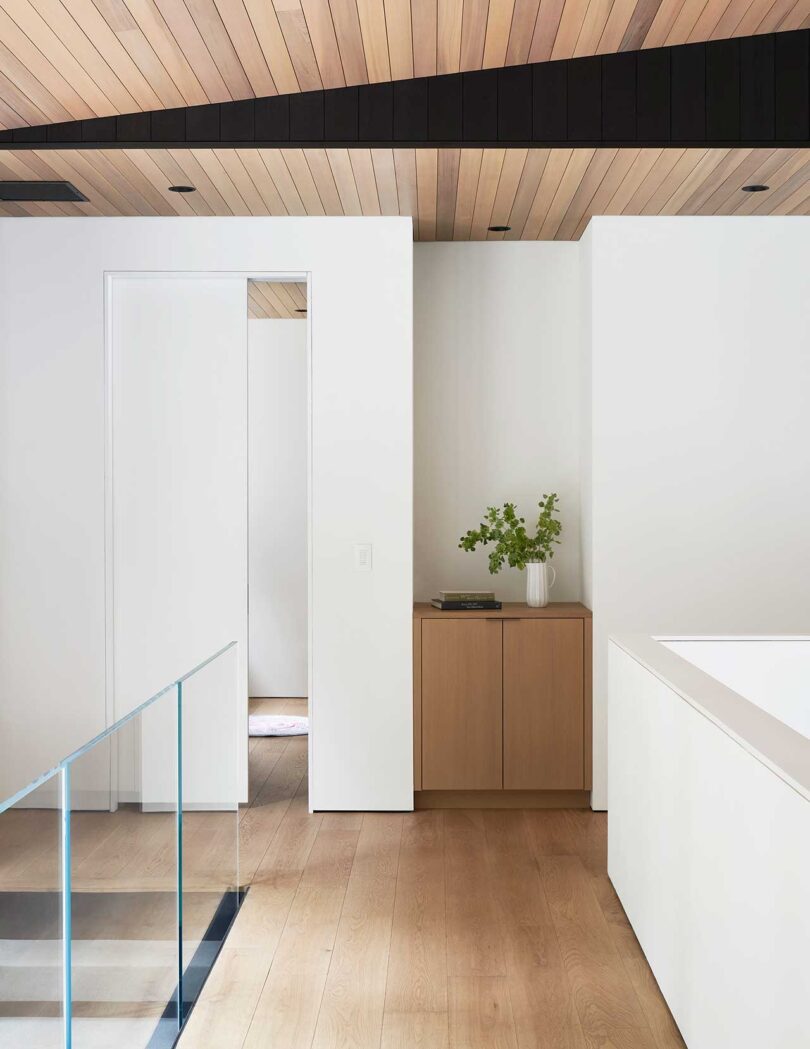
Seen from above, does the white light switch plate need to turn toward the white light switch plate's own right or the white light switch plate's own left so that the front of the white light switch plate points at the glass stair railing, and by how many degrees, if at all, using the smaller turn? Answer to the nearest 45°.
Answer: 0° — it already faces it

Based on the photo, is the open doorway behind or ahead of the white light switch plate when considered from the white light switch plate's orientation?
behind

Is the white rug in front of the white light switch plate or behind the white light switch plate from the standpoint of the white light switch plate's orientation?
behind

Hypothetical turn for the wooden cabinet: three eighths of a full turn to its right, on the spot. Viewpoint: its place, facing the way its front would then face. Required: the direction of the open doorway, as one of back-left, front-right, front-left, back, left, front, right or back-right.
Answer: front

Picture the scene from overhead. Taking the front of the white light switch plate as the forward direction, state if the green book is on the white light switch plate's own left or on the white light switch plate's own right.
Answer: on the white light switch plate's own left

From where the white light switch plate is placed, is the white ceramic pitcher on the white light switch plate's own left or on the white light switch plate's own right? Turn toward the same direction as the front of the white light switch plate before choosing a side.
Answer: on the white light switch plate's own left

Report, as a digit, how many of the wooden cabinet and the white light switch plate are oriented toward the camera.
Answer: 2

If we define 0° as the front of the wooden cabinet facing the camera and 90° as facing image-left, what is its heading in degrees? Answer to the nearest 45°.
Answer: approximately 0°

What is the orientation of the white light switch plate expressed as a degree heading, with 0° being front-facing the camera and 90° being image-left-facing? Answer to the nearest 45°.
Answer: approximately 0°
